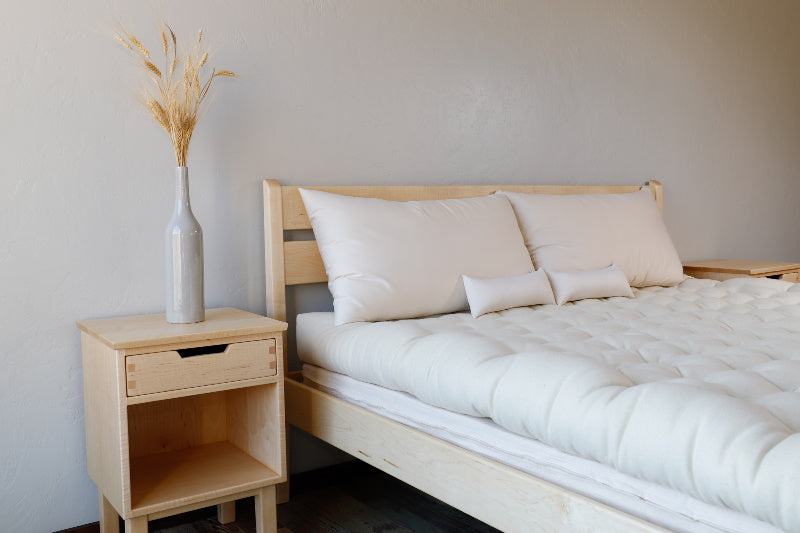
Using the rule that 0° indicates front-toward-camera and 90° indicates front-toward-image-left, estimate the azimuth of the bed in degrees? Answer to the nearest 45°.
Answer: approximately 315°

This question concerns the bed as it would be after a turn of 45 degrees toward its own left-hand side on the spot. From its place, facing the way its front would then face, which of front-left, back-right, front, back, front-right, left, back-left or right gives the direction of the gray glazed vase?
back

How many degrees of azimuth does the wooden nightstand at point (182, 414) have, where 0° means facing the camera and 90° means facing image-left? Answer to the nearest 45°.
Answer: approximately 315°
